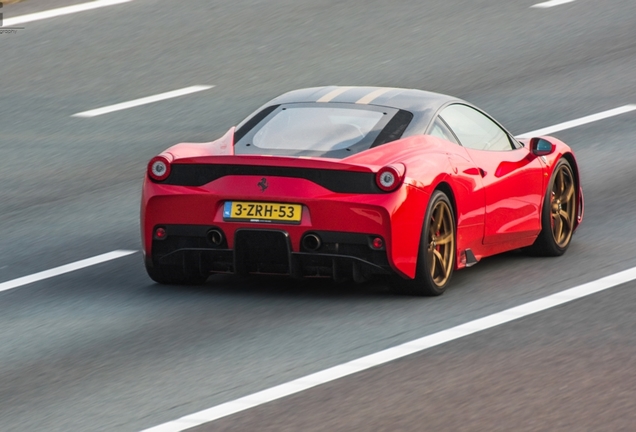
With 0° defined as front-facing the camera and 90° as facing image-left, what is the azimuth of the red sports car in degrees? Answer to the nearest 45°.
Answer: approximately 225°
